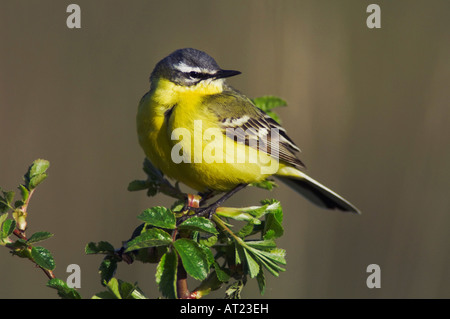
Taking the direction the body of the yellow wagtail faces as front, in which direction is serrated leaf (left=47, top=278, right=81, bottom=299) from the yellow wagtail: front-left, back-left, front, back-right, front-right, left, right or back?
front-right

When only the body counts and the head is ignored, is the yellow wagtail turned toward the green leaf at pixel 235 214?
no

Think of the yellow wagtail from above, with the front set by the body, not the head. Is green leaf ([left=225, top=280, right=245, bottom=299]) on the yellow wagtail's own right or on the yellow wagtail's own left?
on the yellow wagtail's own left

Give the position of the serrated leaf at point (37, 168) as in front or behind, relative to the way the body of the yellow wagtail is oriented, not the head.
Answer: in front

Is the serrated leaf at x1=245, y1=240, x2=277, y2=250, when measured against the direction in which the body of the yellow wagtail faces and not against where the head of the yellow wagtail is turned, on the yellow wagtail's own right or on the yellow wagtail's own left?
on the yellow wagtail's own left

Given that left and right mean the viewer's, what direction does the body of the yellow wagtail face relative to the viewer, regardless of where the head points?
facing the viewer and to the left of the viewer

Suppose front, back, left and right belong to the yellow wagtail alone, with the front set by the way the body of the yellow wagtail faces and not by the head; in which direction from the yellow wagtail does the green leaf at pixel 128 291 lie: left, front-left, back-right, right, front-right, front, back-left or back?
front-left

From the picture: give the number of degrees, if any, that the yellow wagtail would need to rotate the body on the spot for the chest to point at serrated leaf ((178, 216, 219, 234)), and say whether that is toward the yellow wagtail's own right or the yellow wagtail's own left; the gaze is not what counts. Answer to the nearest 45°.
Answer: approximately 45° to the yellow wagtail's own left

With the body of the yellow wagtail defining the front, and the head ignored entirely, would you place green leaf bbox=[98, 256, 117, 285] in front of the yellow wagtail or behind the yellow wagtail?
in front
